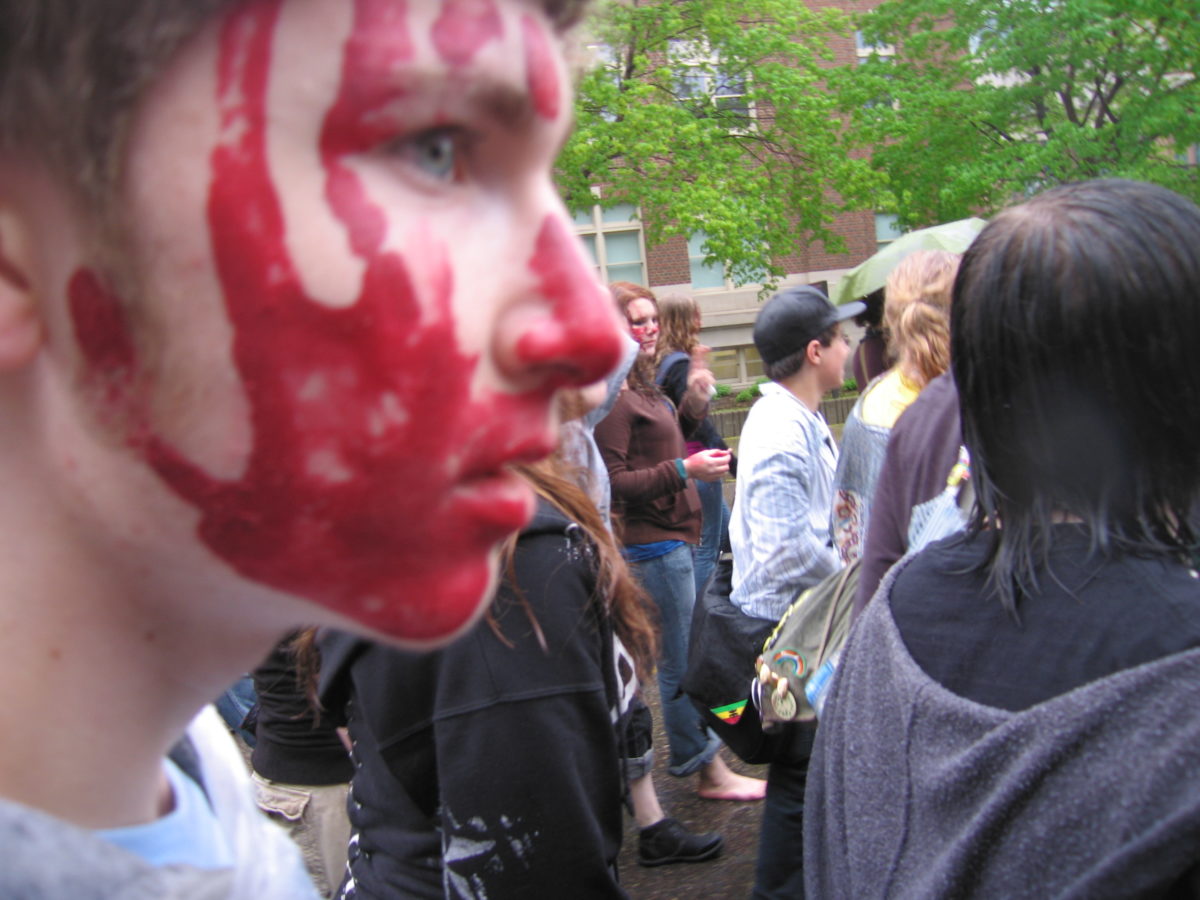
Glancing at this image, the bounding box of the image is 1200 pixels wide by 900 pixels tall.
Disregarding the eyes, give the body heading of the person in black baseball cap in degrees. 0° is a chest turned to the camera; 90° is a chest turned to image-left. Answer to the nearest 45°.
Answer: approximately 270°

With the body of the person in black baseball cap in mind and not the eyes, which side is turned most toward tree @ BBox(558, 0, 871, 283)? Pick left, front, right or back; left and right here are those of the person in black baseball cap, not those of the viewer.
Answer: left

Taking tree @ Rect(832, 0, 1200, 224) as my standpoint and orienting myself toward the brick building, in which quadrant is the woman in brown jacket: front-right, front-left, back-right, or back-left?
back-left

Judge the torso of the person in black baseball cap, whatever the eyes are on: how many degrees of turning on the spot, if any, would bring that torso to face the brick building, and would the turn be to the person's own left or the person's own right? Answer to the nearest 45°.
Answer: approximately 90° to the person's own left

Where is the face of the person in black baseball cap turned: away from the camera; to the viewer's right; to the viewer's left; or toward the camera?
to the viewer's right

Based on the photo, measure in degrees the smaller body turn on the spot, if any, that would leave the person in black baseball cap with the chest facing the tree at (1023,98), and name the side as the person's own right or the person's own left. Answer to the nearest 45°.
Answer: approximately 90° to the person's own left

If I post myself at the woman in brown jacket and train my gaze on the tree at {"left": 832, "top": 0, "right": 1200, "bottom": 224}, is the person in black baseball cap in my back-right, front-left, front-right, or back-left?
back-right
